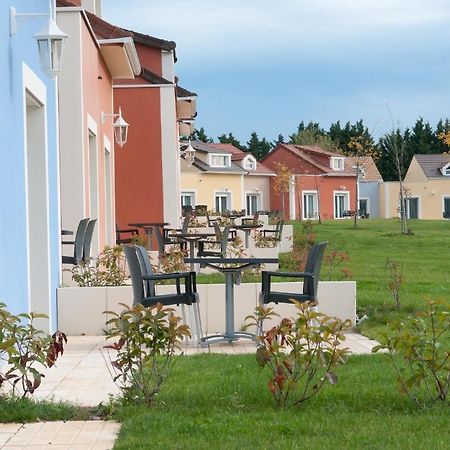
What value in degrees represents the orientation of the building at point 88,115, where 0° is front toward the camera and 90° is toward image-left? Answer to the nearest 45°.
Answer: approximately 270°

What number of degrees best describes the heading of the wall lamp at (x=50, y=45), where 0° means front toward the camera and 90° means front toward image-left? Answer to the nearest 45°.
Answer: approximately 270°

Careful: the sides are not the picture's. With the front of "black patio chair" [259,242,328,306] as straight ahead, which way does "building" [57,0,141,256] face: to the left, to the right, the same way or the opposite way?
the opposite way

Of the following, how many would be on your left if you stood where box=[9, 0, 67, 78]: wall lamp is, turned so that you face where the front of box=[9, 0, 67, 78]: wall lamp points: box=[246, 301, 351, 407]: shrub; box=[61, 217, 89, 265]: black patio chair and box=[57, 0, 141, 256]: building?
2

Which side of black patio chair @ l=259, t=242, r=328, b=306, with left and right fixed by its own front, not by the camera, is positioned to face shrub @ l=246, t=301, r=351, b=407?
left

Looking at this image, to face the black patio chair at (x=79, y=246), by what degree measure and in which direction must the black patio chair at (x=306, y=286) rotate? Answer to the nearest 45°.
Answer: approximately 45° to its right
